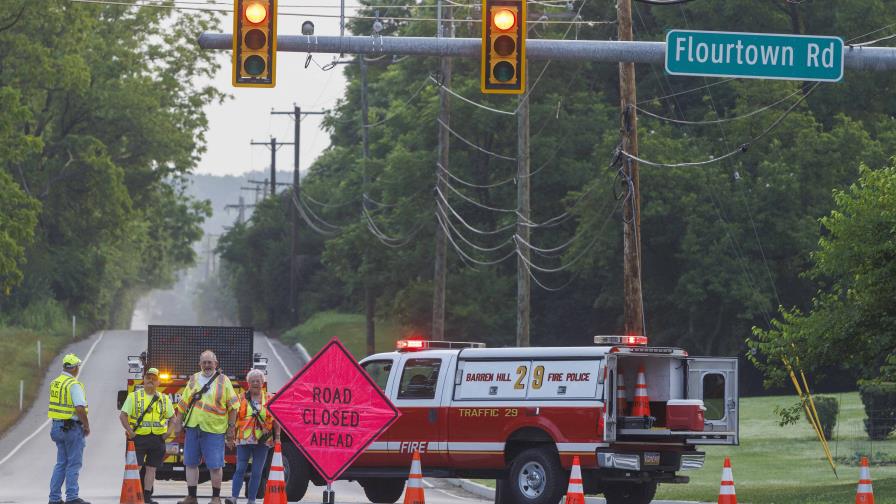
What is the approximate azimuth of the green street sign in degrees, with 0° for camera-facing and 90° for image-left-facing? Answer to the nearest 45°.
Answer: approximately 0°

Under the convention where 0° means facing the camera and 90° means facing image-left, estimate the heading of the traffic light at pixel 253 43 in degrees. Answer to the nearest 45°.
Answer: approximately 0°

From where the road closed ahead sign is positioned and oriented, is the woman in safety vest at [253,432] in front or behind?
behind

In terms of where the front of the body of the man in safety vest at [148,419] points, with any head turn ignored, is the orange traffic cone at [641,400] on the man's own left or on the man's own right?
on the man's own left

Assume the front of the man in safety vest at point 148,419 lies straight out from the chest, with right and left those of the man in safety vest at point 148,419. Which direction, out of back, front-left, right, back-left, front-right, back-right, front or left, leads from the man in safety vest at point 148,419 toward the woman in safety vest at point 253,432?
front-left

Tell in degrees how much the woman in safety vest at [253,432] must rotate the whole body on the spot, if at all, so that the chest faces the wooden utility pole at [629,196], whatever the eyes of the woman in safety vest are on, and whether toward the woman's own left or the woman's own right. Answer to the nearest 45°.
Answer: approximately 135° to the woman's own left
